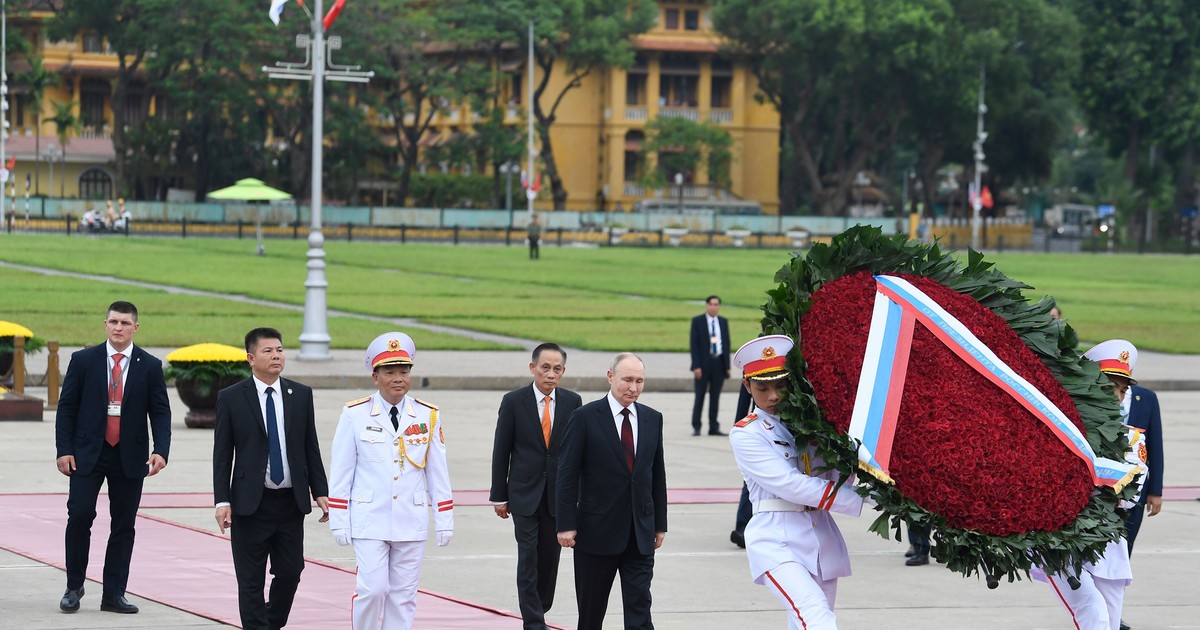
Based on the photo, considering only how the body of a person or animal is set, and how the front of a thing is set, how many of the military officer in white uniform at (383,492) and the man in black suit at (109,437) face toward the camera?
2

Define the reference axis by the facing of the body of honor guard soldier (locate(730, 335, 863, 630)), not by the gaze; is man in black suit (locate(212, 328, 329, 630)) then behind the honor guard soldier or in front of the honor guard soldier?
behind

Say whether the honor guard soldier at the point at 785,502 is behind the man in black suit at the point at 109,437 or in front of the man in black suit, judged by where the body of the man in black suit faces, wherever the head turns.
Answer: in front

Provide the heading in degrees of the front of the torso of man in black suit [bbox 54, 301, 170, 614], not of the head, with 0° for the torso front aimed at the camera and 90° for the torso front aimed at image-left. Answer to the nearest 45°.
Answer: approximately 0°

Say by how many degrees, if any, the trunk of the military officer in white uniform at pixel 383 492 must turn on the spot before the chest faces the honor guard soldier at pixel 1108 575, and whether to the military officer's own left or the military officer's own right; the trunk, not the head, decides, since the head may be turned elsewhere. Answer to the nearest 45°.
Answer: approximately 90° to the military officer's own left

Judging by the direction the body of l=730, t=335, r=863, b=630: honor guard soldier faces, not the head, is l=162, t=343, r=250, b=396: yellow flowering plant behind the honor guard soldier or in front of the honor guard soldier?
behind

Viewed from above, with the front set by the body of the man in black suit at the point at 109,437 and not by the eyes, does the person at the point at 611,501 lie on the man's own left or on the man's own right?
on the man's own left
